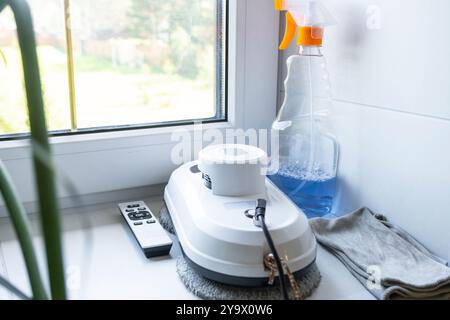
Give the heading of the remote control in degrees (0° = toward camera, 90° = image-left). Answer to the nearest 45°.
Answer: approximately 135°

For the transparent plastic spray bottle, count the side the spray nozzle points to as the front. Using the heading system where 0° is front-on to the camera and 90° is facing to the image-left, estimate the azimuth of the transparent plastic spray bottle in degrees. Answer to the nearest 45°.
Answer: approximately 90°
